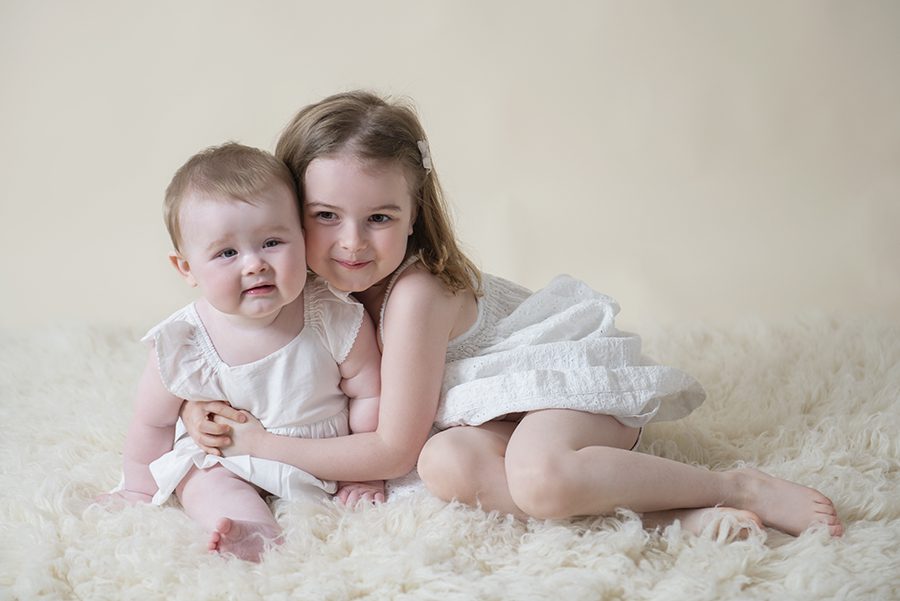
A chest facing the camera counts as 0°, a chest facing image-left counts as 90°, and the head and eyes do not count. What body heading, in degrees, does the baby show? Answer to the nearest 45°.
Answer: approximately 0°
